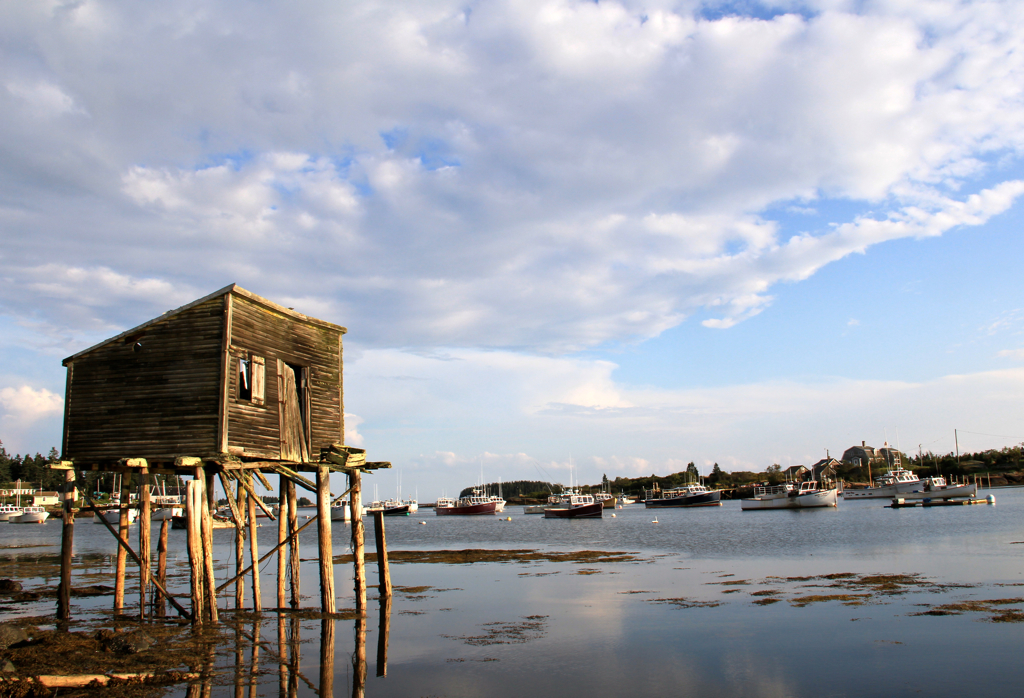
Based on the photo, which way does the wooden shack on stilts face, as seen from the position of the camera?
facing the viewer and to the right of the viewer
